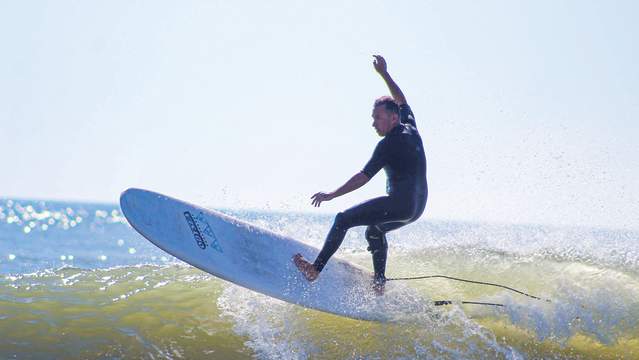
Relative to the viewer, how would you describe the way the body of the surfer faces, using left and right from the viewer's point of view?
facing to the left of the viewer

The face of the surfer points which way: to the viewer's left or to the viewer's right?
to the viewer's left

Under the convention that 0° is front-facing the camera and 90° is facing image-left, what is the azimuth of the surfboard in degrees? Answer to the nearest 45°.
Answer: approximately 90°
